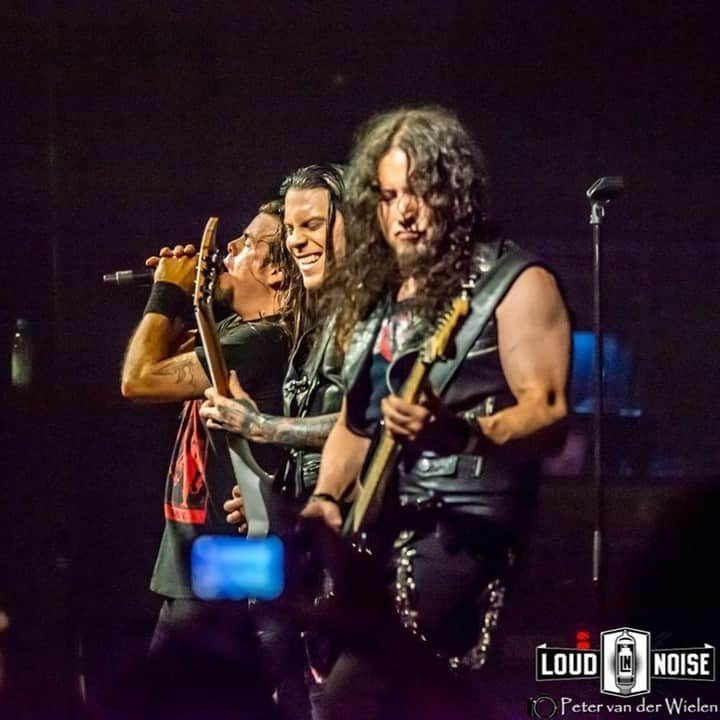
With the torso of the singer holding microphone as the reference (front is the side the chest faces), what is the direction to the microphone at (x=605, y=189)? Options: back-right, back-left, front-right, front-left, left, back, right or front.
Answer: back

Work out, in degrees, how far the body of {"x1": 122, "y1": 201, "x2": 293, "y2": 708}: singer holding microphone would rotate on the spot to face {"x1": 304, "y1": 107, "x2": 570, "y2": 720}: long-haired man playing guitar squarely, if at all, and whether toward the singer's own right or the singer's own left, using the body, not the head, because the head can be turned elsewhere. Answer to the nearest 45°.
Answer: approximately 180°

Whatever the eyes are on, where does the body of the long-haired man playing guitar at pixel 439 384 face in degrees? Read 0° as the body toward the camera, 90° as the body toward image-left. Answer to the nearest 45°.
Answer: approximately 45°

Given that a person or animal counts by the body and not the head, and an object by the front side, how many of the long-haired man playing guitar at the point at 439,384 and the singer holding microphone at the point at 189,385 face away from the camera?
0

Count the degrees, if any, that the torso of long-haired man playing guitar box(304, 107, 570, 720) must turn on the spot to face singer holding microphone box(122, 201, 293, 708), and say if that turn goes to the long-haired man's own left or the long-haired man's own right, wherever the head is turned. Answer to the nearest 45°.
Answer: approximately 45° to the long-haired man's own right

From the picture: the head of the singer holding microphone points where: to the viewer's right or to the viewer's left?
to the viewer's left

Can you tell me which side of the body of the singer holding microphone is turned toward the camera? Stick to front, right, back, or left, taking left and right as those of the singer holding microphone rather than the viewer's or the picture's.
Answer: left
